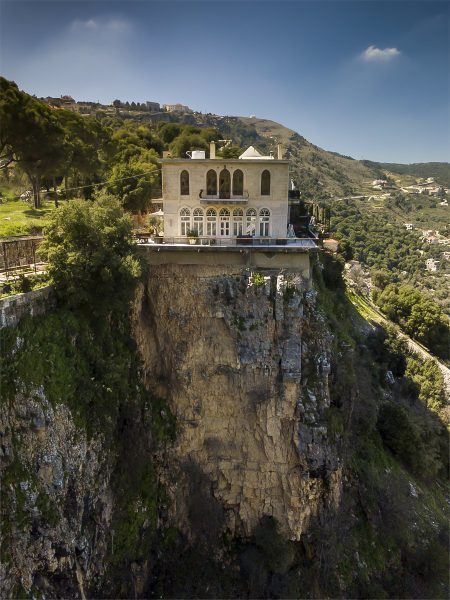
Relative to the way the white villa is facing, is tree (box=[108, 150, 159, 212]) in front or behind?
behind

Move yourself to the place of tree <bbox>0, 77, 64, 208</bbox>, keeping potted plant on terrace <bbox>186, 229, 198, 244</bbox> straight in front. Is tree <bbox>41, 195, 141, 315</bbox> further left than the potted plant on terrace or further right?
right

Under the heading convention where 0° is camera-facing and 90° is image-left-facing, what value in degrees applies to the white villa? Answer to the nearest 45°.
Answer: approximately 0°

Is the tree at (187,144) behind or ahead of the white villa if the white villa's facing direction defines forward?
behind

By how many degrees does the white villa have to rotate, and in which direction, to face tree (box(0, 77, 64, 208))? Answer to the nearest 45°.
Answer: approximately 90° to its right
